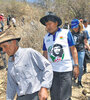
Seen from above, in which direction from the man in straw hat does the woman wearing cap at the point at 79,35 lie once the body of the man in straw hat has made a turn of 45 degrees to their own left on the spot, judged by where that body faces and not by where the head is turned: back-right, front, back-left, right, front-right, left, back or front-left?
back-left

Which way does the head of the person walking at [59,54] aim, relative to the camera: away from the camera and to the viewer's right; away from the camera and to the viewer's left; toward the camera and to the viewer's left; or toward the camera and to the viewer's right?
toward the camera and to the viewer's left
